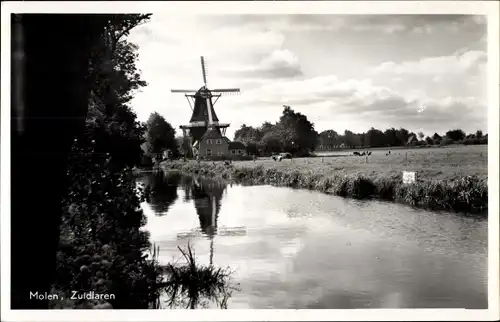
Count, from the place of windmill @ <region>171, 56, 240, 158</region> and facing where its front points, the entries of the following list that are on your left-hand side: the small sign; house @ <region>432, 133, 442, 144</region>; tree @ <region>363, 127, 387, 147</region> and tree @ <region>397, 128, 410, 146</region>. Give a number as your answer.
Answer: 4

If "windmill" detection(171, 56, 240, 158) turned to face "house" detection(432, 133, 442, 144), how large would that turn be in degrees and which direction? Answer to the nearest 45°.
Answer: approximately 90° to its left

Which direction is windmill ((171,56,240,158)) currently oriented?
toward the camera

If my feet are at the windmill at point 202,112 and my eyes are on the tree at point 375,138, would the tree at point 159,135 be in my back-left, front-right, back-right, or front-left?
back-left

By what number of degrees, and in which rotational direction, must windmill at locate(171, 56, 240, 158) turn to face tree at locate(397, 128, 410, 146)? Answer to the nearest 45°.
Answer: approximately 90° to its left

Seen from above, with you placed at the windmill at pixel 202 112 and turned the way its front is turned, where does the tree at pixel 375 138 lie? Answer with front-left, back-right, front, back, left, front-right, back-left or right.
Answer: left

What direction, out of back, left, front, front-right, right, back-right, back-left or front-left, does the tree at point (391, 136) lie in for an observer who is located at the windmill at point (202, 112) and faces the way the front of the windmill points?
left
